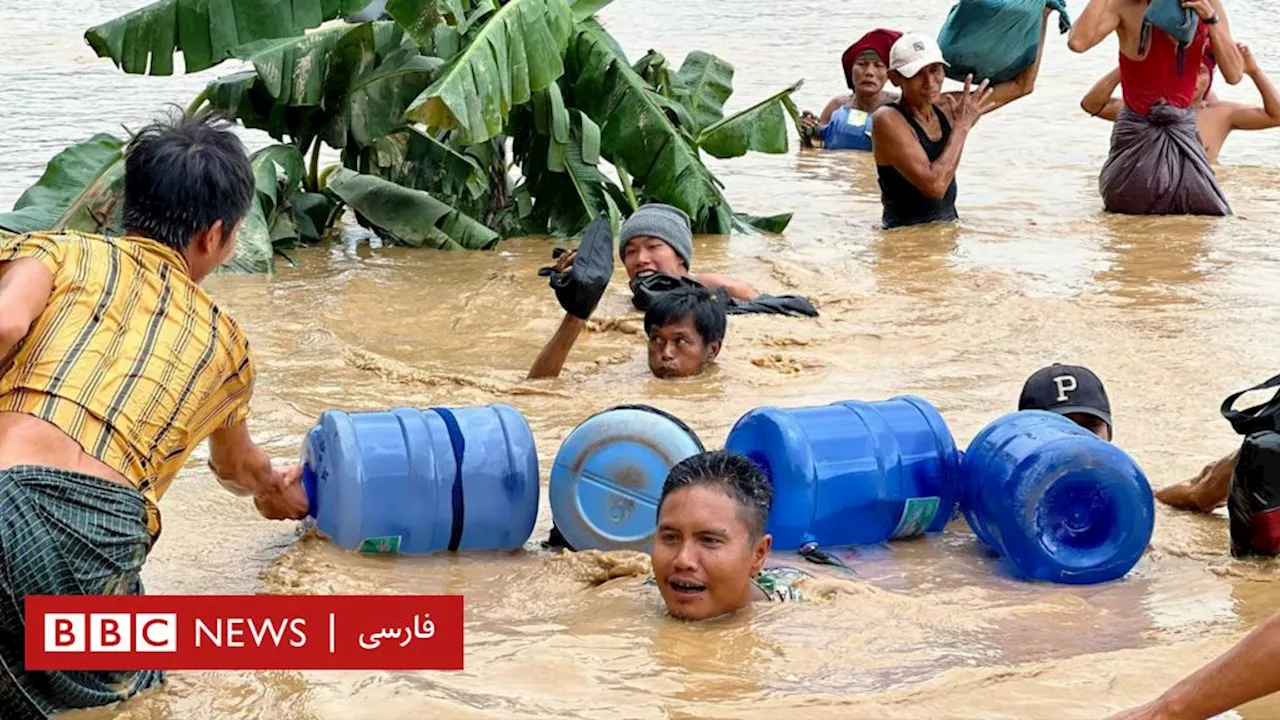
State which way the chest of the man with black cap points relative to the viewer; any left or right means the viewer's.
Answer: facing the viewer

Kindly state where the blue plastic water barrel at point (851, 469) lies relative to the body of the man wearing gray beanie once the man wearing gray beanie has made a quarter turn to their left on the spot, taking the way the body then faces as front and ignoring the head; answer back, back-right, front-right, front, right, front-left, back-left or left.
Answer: front-right

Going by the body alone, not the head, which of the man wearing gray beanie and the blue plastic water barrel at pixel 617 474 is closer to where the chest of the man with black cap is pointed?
the blue plastic water barrel

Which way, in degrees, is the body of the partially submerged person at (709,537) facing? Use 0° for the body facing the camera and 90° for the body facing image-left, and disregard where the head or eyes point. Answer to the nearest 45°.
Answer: approximately 45°

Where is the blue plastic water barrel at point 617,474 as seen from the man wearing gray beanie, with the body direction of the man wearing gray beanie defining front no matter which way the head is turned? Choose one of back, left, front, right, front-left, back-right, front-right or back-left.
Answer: front-left

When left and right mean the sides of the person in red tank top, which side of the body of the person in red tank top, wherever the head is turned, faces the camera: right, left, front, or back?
front

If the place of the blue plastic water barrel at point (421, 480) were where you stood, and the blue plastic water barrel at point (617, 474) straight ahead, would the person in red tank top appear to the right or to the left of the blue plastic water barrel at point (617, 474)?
left

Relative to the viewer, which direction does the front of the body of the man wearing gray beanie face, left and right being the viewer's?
facing the viewer and to the left of the viewer

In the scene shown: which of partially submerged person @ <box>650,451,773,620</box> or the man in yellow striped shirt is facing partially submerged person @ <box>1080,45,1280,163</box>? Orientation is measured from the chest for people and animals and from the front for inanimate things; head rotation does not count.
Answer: the man in yellow striped shirt

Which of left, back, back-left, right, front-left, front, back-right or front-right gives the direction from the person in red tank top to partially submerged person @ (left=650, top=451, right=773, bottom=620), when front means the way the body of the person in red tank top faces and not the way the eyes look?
front

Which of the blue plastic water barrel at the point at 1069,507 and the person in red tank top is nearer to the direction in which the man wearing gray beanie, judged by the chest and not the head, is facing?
the blue plastic water barrel
